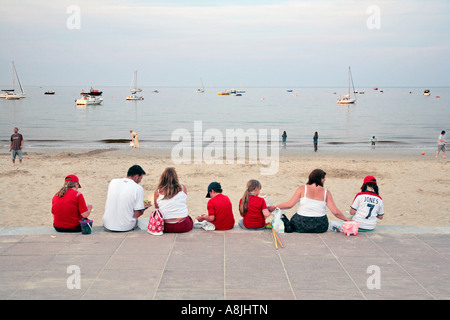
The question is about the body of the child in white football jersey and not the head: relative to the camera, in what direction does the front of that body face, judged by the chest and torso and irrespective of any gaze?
away from the camera

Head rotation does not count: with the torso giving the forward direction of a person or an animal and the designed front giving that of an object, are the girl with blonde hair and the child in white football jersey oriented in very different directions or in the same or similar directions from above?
same or similar directions

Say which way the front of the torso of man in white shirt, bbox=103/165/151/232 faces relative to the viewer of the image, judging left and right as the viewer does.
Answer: facing away from the viewer and to the right of the viewer

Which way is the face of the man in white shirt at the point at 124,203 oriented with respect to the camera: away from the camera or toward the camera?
away from the camera

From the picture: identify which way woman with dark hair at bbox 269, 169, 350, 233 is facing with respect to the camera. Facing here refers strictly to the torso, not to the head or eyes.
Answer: away from the camera

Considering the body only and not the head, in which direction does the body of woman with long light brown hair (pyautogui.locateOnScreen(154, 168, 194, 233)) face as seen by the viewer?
away from the camera

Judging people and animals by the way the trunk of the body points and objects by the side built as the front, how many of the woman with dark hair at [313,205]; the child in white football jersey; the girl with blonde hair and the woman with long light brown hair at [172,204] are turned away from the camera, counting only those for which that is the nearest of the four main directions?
4

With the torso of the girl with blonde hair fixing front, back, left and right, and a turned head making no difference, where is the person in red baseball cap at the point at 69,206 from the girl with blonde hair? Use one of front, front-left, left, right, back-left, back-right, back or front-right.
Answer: left

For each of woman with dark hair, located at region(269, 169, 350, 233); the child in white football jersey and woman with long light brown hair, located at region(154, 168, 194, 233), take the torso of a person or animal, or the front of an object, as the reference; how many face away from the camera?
3

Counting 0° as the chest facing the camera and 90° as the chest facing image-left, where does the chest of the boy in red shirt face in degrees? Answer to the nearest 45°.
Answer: approximately 135°

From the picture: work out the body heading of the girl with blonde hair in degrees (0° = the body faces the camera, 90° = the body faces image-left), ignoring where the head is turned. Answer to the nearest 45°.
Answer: approximately 180°

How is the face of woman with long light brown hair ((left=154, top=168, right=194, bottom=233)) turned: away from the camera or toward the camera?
away from the camera

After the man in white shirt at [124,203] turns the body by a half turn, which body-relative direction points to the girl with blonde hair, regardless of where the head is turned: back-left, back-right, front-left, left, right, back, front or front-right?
back-left
